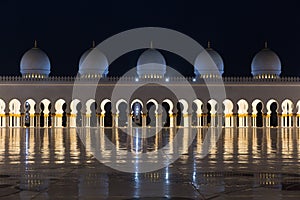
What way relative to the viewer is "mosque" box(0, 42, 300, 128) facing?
toward the camera
